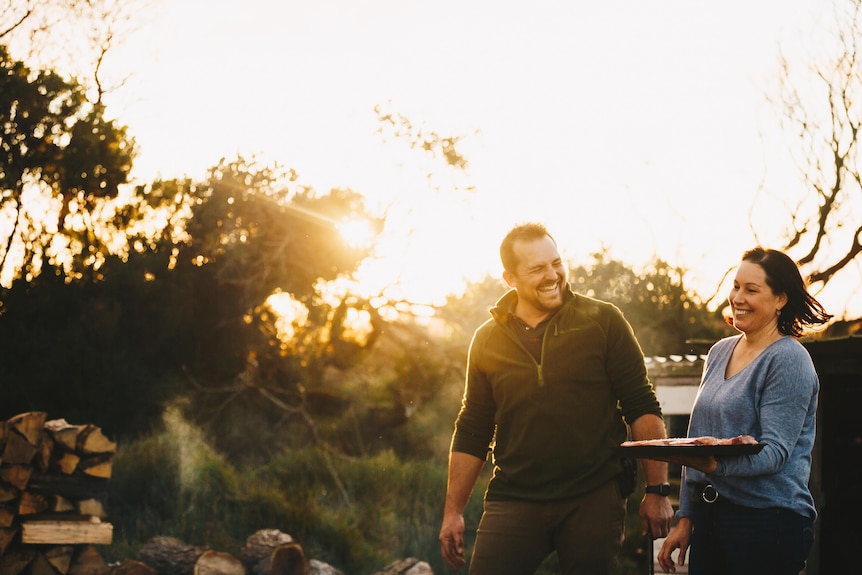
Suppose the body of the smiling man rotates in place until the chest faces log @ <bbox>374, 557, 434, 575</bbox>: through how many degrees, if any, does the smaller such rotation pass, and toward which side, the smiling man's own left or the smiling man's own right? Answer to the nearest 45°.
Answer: approximately 180°

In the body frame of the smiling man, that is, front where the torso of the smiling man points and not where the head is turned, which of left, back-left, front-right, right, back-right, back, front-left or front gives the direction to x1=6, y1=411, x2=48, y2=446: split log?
back-right

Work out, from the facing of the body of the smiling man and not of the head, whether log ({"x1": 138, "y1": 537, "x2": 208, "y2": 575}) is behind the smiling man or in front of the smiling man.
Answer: behind

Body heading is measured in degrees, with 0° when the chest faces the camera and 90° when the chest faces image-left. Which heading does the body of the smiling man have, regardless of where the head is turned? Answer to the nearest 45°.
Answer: approximately 0°

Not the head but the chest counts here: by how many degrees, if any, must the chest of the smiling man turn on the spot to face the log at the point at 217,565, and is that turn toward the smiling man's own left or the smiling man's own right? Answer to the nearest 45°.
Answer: approximately 135° to the smiling man's own right

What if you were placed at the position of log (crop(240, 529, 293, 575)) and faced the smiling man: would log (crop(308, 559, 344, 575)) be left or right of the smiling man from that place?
left

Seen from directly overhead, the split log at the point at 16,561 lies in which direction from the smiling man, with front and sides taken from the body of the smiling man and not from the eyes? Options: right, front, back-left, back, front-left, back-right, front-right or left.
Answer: back-right

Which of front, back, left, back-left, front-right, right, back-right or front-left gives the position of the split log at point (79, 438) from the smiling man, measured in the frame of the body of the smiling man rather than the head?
back-right

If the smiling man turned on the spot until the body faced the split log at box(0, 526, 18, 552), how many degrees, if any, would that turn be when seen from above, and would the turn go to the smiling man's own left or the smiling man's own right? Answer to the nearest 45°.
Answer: approximately 135° to the smiling man's own right

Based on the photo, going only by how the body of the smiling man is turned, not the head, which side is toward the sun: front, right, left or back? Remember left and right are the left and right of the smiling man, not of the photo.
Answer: back

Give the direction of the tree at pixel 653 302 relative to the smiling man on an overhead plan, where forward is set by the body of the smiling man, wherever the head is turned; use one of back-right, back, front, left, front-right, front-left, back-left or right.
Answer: back
